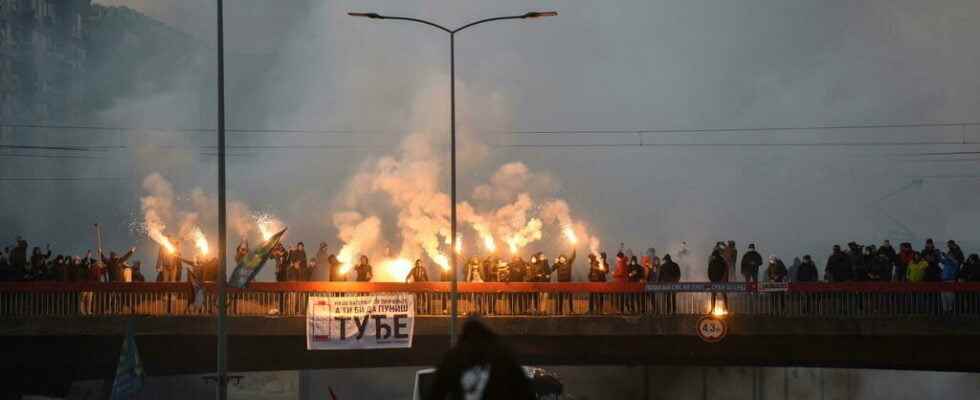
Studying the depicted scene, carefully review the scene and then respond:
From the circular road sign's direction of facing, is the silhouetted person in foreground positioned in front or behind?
in front

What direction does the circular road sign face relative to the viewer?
toward the camera

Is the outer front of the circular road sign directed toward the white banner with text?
no

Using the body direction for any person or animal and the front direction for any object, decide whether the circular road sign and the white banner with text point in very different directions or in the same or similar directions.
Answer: same or similar directions

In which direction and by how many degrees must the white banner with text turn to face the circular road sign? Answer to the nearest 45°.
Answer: approximately 90° to its left

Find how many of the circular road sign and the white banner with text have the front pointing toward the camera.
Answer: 2

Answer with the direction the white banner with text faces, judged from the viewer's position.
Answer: facing the viewer

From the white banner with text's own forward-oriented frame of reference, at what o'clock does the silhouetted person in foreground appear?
The silhouetted person in foreground is roughly at 12 o'clock from the white banner with text.

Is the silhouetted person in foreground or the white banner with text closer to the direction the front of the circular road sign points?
the silhouetted person in foreground

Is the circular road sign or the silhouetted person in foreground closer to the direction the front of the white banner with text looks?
the silhouetted person in foreground
